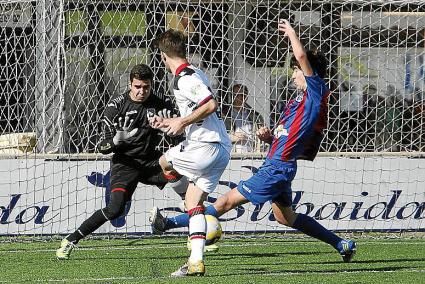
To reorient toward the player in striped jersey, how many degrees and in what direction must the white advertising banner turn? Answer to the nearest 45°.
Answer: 0° — it already faces them

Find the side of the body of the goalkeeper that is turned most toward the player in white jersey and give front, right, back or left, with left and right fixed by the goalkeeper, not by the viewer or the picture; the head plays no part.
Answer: front

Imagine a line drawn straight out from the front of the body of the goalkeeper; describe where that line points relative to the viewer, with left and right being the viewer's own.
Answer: facing the viewer

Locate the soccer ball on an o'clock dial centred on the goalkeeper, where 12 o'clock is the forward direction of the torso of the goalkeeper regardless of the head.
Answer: The soccer ball is roughly at 11 o'clock from the goalkeeper.

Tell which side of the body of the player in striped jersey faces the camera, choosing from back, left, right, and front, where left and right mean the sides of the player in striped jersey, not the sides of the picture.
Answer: left

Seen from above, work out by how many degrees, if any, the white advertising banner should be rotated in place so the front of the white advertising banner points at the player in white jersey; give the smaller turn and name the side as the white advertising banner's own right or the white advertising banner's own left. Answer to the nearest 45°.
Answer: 0° — it already faces them

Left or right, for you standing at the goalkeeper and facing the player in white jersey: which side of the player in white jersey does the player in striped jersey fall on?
left

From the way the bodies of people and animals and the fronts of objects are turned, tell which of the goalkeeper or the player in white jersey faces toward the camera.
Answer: the goalkeeper

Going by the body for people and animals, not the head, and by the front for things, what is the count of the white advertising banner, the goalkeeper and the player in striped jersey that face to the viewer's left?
1

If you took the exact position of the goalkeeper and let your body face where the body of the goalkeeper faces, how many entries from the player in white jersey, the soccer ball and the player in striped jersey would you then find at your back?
0

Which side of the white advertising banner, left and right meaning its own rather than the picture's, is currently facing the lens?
front

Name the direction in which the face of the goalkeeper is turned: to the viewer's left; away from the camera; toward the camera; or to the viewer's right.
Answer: toward the camera

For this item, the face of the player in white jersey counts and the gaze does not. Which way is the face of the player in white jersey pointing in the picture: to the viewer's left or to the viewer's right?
to the viewer's left

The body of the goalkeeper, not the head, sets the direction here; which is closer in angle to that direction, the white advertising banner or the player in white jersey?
the player in white jersey
